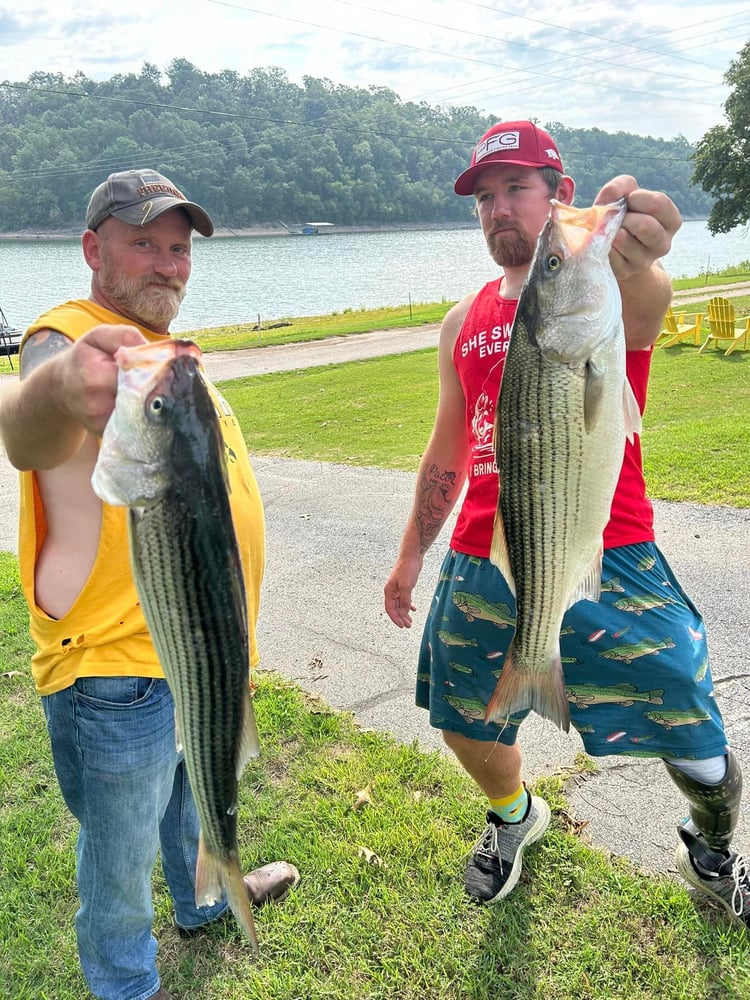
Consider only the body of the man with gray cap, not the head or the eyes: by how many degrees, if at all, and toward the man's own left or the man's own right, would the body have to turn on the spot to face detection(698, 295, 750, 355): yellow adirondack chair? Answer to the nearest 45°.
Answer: approximately 90° to the man's own left

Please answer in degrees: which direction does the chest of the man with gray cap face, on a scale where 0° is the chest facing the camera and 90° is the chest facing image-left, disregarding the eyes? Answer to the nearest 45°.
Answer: approximately 315°

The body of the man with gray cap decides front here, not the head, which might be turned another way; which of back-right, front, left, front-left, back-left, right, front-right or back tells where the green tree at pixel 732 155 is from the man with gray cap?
left

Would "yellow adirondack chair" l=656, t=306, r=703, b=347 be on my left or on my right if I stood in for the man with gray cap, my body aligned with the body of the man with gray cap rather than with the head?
on my left

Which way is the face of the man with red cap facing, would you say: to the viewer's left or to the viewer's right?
to the viewer's left
